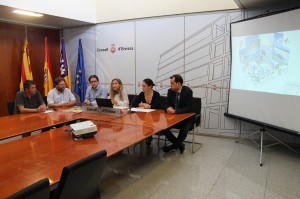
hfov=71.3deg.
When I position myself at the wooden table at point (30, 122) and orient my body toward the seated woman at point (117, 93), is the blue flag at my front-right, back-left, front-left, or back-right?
front-left

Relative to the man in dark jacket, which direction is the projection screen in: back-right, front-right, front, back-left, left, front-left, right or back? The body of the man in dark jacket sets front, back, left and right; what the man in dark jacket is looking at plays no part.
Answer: back-left

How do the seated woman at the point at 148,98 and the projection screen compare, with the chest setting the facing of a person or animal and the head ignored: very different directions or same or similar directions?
same or similar directions

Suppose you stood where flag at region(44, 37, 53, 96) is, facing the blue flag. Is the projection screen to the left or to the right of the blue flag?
right

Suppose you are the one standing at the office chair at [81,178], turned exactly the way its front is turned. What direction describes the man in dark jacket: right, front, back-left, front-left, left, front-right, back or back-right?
right

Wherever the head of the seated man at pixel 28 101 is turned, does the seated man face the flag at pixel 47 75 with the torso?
no

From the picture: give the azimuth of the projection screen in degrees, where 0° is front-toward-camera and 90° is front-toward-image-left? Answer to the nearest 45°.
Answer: approximately 45°

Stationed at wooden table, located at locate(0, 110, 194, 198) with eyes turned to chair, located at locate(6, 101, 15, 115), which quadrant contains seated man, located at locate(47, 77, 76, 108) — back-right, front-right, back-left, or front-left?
front-right

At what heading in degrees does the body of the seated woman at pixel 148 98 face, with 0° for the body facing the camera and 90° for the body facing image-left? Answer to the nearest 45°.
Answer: approximately 45°

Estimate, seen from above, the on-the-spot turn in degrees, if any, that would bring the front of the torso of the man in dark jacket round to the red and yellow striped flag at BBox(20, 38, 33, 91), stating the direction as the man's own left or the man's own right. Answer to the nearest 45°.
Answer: approximately 45° to the man's own right

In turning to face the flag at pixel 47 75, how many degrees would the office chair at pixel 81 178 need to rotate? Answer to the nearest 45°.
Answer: approximately 45° to its right

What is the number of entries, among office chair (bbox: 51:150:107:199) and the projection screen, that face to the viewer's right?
0

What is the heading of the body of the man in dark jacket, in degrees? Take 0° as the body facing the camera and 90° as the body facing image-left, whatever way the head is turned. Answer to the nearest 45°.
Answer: approximately 45°

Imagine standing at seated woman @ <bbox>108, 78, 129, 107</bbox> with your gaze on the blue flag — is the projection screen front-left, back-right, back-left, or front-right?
back-right

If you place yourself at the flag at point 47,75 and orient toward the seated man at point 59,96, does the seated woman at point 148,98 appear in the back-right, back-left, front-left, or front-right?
front-left

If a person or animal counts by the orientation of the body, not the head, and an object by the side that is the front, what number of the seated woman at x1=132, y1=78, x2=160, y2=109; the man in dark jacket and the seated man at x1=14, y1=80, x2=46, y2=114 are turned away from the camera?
0

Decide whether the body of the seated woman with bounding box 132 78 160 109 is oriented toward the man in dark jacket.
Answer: no

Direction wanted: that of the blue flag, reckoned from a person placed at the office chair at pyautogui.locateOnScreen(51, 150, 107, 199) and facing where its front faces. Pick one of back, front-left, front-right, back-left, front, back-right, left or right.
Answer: front-right

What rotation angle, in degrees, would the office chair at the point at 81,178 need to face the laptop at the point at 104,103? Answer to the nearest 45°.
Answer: approximately 45° to its right

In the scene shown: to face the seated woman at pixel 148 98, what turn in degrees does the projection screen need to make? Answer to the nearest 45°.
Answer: approximately 45° to its right
